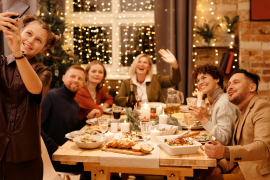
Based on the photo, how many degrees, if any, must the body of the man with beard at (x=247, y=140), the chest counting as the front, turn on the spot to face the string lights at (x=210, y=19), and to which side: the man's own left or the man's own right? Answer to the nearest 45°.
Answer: approximately 90° to the man's own right

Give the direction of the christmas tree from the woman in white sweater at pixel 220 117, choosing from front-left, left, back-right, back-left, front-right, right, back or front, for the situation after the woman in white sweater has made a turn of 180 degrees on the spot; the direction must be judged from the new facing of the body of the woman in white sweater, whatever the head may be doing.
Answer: back-left

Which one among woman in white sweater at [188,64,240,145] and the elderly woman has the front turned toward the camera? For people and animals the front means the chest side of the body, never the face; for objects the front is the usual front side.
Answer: the elderly woman

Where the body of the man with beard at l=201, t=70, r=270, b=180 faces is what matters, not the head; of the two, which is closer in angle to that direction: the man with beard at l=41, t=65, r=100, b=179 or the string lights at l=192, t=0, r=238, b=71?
the man with beard

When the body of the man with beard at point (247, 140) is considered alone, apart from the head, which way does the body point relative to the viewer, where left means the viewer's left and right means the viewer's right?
facing to the left of the viewer

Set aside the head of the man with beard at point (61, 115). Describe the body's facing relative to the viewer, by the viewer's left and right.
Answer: facing the viewer and to the right of the viewer

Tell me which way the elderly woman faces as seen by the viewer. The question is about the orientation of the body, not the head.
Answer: toward the camera

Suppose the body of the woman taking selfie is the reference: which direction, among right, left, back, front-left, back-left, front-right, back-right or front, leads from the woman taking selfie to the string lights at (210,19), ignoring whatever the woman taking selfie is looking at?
back

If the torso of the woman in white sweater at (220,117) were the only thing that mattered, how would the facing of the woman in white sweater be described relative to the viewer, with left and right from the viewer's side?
facing to the left of the viewer

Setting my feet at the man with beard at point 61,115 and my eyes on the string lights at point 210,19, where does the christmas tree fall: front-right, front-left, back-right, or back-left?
front-left
